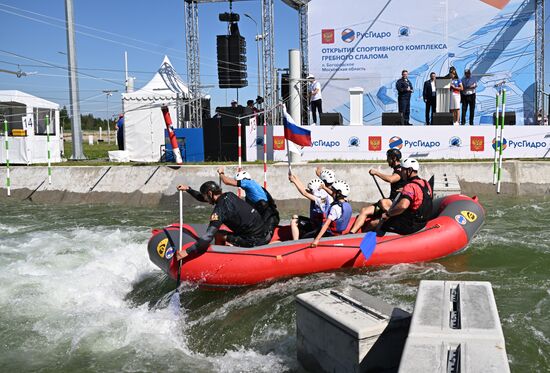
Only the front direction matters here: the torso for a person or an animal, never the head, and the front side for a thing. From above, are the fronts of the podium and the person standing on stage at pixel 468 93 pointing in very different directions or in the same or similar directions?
same or similar directions

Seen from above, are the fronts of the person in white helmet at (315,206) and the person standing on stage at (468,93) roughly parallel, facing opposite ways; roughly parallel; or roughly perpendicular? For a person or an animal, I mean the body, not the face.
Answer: roughly perpendicular

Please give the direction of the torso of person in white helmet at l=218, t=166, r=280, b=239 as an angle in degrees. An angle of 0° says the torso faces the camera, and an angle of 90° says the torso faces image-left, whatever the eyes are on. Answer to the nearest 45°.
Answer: approximately 90°

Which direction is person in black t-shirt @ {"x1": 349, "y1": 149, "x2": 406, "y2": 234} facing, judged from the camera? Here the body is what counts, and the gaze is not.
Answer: to the viewer's left

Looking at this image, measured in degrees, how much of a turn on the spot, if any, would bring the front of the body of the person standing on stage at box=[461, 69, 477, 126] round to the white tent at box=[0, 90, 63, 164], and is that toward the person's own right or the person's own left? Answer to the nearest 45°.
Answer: approximately 90° to the person's own right

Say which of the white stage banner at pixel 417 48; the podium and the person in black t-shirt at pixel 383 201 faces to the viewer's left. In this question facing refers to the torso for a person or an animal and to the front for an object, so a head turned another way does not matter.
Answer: the person in black t-shirt

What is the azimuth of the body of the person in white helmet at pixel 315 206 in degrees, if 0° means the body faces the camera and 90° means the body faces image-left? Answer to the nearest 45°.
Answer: approximately 90°

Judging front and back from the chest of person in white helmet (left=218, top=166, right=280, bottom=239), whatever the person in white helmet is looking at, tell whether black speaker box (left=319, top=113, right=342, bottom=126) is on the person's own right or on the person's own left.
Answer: on the person's own right

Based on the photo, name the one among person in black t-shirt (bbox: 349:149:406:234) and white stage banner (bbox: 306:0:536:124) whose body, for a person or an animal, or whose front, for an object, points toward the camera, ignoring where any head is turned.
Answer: the white stage banner

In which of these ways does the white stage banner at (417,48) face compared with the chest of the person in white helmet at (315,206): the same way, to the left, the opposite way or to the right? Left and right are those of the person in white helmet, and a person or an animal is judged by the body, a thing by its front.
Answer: to the left

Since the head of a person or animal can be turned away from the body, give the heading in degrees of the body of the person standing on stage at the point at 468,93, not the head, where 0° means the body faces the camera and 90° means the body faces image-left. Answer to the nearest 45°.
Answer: approximately 0°

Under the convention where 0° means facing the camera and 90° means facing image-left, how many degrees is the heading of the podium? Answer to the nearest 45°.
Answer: approximately 0°

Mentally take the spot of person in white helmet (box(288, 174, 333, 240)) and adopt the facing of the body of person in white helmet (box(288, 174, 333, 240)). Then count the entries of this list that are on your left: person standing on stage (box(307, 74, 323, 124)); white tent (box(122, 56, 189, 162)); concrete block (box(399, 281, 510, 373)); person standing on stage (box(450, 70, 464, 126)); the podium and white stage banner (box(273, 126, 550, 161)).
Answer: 1

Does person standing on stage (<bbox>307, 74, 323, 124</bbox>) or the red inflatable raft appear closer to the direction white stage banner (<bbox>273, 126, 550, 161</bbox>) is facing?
the red inflatable raft

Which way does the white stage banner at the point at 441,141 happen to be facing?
toward the camera

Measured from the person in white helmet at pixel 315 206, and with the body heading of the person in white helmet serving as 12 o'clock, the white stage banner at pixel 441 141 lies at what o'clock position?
The white stage banner is roughly at 4 o'clock from the person in white helmet.

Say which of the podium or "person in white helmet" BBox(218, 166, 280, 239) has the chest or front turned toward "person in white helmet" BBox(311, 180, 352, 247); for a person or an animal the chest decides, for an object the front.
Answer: the podium

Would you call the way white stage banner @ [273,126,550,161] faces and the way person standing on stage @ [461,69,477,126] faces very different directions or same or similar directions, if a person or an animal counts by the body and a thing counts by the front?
same or similar directions

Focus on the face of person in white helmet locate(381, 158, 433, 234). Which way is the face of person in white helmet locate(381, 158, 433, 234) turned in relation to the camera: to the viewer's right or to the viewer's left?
to the viewer's left

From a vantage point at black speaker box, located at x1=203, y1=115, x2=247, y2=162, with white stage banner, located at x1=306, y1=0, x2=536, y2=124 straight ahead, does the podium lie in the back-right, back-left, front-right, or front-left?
front-right

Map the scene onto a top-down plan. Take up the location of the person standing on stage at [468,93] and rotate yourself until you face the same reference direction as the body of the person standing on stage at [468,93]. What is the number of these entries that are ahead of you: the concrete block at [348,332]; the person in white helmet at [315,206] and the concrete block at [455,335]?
3
